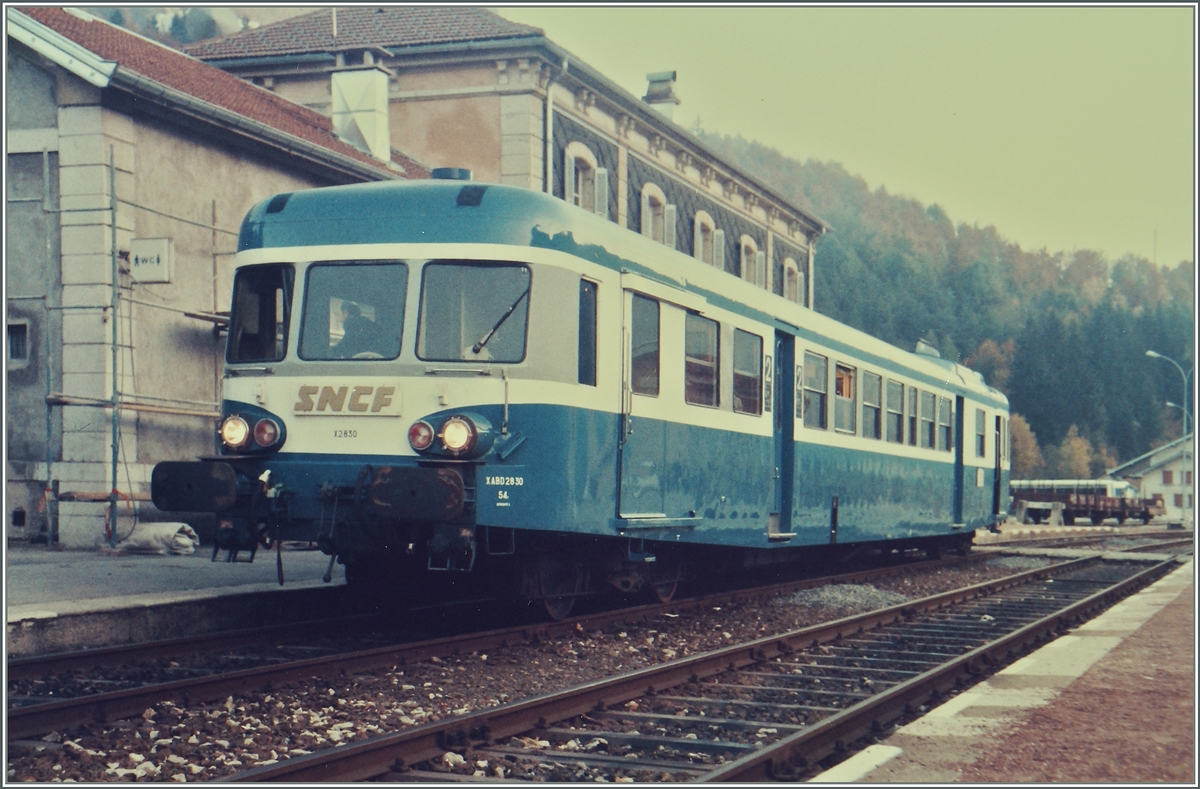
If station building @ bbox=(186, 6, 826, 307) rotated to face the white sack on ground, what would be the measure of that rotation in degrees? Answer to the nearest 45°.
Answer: approximately 45° to its right

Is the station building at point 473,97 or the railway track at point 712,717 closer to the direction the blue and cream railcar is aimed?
the railway track

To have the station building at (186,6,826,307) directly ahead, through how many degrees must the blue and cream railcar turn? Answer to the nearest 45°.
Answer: approximately 135° to its right

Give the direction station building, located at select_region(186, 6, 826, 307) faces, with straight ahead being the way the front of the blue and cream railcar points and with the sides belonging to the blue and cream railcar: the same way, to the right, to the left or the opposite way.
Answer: to the left

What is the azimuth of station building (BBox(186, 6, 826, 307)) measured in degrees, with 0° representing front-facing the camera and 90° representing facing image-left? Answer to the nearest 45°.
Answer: approximately 315°
